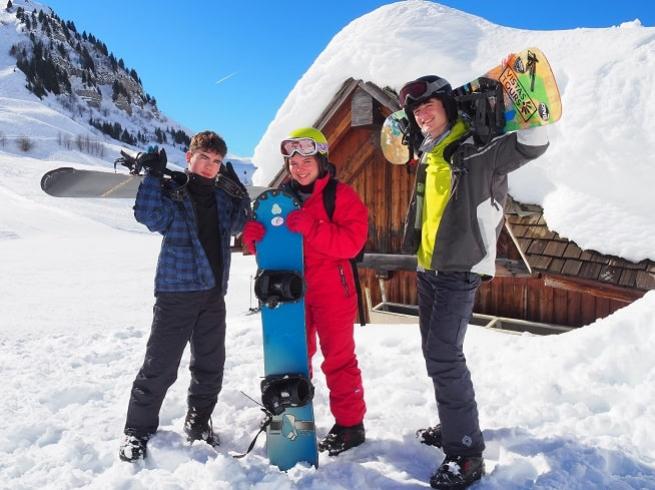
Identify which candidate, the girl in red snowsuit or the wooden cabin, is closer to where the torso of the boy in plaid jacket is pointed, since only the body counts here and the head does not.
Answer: the girl in red snowsuit

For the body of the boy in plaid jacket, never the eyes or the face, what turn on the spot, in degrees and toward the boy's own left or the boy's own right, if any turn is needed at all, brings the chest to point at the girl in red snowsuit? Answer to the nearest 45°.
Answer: approximately 45° to the boy's own left

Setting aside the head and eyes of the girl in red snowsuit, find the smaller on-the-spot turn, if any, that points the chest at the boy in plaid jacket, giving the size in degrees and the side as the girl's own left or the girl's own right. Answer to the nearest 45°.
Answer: approximately 45° to the girl's own right

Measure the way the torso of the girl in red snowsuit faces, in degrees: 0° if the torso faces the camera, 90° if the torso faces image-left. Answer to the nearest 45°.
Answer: approximately 45°

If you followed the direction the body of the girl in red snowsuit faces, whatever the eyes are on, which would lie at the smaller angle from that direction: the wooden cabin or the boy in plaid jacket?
the boy in plaid jacket

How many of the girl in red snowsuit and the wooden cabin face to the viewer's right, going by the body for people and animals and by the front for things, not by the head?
0

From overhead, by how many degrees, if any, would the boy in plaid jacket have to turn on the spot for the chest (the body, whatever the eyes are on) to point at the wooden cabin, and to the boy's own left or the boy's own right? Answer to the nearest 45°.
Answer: approximately 90° to the boy's own left

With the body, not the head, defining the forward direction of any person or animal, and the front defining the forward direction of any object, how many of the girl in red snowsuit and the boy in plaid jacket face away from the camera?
0

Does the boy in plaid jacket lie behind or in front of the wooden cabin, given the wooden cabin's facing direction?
in front

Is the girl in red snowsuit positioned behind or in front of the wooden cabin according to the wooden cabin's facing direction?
in front

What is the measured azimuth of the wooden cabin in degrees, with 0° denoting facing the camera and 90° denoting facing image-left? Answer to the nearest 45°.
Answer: approximately 45°
